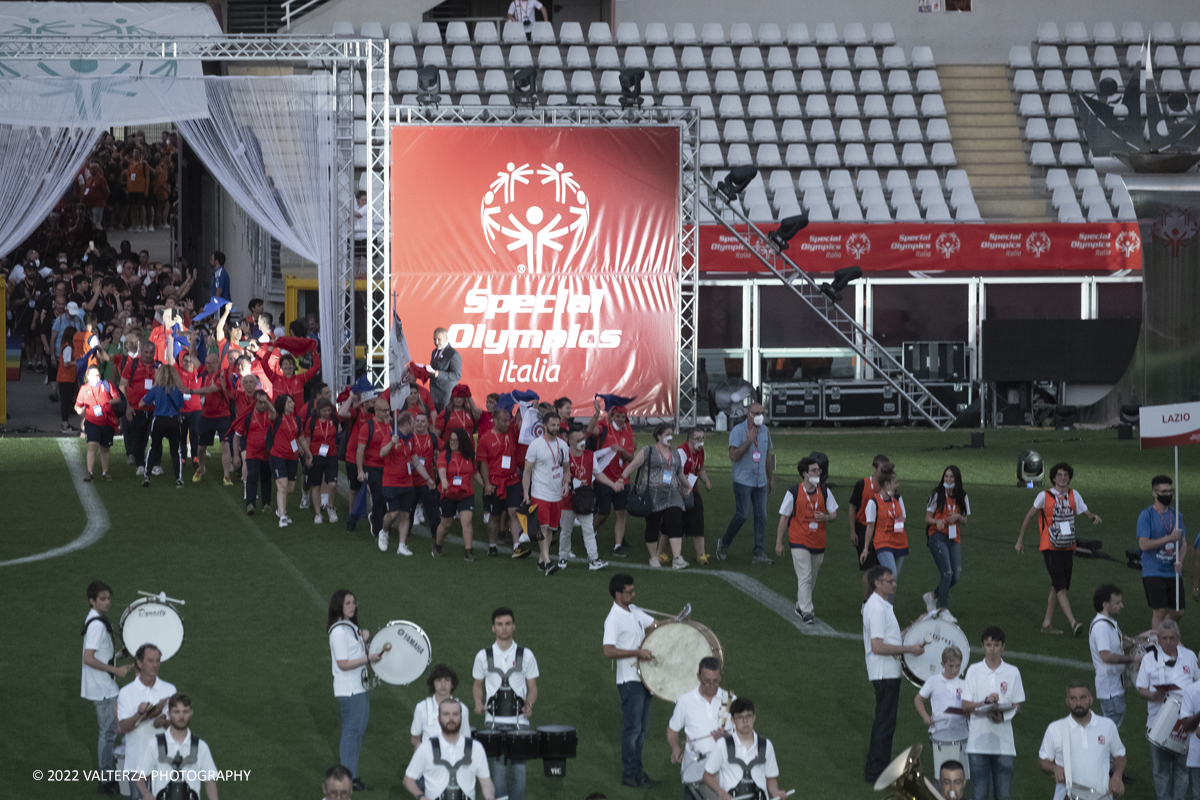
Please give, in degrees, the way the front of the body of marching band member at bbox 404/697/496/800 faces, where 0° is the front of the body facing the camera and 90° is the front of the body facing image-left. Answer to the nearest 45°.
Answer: approximately 0°

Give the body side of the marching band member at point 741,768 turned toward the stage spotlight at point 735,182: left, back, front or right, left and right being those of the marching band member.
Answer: back

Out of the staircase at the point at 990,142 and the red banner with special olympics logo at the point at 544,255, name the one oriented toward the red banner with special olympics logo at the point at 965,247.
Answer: the staircase

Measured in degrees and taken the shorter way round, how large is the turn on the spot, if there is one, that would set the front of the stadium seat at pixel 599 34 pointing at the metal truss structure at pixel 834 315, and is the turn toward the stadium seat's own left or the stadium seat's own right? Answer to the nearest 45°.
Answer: approximately 45° to the stadium seat's own left

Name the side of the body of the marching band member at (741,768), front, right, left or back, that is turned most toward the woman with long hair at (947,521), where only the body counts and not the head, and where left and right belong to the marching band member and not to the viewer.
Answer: back

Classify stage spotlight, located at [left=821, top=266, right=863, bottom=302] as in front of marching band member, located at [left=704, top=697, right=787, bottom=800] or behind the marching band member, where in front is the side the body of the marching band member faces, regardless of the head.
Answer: behind

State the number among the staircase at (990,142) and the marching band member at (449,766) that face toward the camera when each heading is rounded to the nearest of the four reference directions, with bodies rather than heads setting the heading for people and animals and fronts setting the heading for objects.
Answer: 2

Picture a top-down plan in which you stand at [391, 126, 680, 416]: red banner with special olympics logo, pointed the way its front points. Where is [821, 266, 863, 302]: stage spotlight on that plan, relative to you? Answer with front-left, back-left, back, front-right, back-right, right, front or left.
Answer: left
